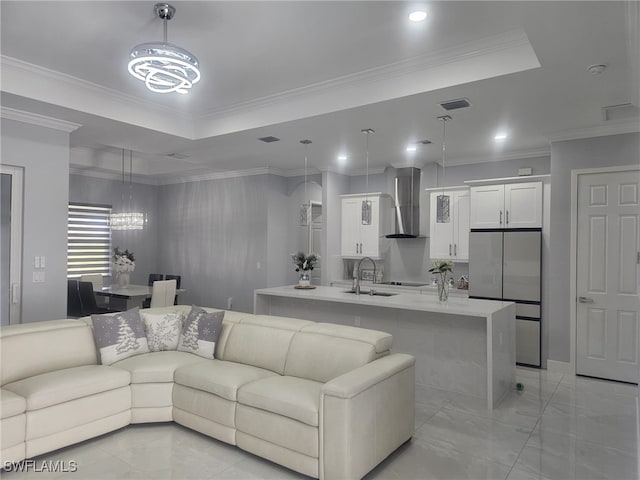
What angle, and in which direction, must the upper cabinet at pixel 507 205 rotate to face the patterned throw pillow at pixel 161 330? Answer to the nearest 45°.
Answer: approximately 45° to its right

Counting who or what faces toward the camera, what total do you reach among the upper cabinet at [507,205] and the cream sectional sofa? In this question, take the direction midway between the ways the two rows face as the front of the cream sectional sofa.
2

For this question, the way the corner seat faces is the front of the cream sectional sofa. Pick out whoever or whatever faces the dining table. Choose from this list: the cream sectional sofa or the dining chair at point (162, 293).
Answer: the dining chair

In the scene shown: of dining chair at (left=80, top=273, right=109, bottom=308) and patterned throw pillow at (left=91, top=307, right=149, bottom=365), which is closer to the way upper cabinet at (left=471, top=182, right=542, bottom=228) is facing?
the patterned throw pillow

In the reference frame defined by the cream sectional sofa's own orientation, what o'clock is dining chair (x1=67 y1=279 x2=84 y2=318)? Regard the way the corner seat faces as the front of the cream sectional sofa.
The dining chair is roughly at 5 o'clock from the cream sectional sofa.

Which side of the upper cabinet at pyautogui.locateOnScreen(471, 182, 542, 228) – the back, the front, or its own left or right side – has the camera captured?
front

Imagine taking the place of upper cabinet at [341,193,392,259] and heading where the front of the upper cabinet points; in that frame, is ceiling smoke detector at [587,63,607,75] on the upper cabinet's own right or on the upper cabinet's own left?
on the upper cabinet's own left

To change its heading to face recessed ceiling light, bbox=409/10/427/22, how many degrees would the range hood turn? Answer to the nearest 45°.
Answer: approximately 45° to its left

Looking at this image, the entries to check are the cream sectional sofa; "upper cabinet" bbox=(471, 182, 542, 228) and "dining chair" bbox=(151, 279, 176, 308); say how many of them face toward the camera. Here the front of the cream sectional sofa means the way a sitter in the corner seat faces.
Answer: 2

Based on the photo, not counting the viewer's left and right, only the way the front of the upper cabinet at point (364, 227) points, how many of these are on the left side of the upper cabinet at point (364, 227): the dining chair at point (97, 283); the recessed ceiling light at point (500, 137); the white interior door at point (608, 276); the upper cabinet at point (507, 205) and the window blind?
3

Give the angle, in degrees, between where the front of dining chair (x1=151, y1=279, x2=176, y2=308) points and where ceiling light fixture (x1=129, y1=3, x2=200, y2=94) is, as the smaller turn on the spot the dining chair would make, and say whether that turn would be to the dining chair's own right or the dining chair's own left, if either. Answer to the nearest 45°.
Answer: approximately 135° to the dining chair's own left

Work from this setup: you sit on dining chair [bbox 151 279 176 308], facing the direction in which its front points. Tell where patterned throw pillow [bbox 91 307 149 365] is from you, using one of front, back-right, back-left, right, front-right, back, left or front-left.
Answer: back-left

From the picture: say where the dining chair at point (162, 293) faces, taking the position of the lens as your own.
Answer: facing away from the viewer and to the left of the viewer

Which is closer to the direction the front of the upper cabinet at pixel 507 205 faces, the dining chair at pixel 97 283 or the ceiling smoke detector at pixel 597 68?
the ceiling smoke detector

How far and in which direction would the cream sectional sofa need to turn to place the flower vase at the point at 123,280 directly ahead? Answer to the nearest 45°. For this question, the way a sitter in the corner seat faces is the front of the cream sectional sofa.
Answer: approximately 180°

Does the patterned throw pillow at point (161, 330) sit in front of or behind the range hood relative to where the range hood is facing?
in front

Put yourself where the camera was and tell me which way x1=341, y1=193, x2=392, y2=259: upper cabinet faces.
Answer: facing the viewer and to the left of the viewer
